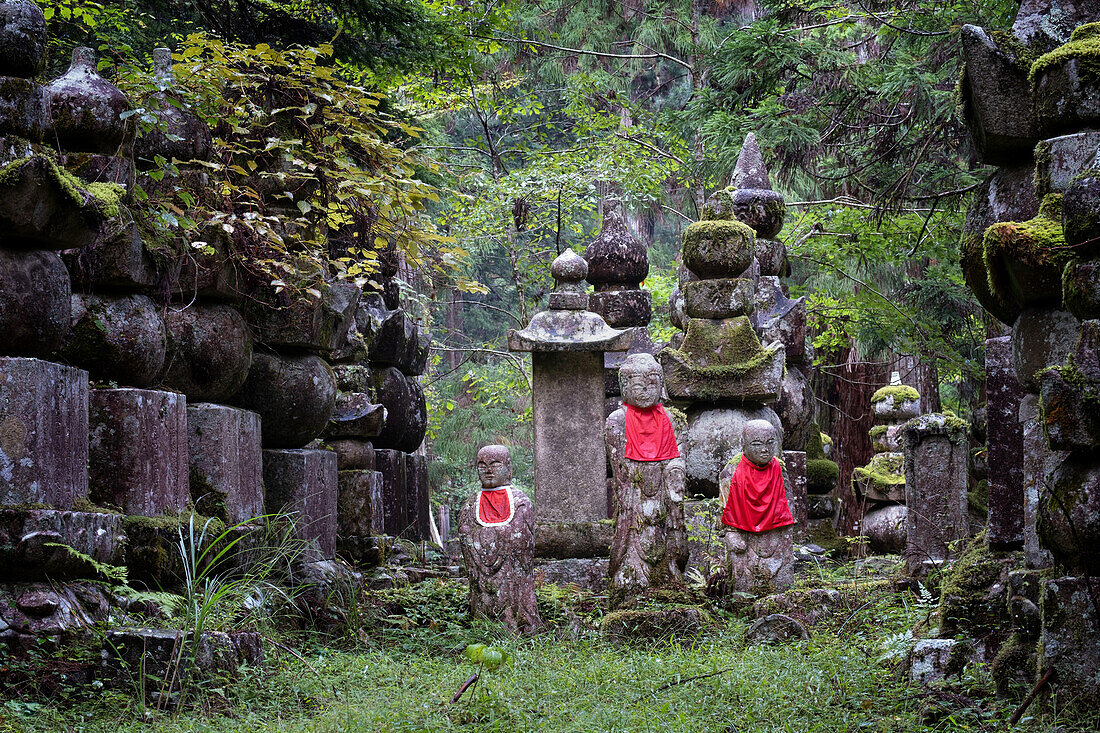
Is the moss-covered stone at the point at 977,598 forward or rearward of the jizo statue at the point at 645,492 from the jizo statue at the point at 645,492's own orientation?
forward

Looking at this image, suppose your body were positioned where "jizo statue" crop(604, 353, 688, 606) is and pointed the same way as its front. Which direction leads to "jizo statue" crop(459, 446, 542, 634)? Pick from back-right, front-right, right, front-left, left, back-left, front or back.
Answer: front-right

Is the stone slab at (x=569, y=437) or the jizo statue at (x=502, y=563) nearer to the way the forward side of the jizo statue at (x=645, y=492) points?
the jizo statue

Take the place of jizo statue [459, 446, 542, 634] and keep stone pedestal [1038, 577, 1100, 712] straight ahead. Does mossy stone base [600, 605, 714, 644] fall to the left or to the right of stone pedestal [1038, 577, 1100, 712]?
left

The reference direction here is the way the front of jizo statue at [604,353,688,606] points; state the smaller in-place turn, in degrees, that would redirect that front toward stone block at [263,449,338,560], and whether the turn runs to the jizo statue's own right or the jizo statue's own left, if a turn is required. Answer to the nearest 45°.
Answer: approximately 45° to the jizo statue's own right

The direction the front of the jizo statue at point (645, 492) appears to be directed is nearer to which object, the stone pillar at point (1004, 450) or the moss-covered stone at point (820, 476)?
the stone pillar

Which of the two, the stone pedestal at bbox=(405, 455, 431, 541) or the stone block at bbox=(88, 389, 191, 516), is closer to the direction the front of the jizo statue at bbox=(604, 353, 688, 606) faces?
the stone block

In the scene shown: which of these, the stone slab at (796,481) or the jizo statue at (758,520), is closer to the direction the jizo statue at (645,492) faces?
the jizo statue

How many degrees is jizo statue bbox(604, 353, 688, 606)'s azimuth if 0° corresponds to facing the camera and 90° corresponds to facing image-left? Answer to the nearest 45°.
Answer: approximately 0°

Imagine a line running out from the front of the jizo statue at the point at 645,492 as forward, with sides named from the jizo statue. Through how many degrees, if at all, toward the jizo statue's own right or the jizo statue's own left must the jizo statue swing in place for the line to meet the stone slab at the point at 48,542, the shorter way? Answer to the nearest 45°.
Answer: approximately 45° to the jizo statue's own right

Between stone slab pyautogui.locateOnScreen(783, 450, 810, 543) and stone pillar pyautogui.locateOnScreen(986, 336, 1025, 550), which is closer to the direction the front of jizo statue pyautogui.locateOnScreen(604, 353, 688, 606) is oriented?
the stone pillar
